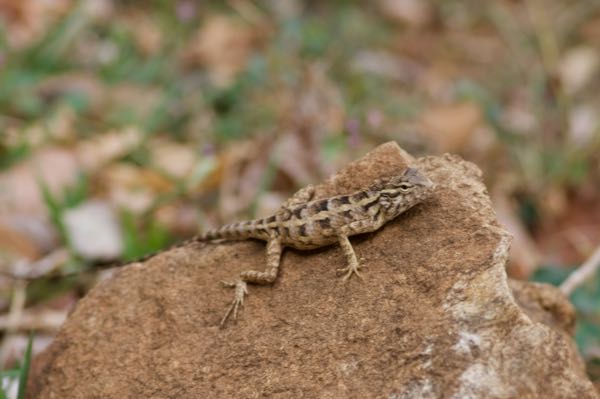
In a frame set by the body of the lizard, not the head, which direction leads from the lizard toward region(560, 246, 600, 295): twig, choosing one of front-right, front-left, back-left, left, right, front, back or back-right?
front-left

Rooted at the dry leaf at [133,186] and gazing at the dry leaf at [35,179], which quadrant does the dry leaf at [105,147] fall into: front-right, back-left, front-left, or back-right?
front-right

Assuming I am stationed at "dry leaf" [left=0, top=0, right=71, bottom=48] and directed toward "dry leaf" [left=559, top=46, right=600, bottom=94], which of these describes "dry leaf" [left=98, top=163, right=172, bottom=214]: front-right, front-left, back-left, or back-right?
front-right

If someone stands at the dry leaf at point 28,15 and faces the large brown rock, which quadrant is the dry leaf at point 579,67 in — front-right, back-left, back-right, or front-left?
front-left

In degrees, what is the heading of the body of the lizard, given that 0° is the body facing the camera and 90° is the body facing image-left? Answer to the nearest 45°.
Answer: approximately 270°

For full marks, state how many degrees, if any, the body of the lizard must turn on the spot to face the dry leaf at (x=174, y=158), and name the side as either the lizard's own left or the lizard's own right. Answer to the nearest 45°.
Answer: approximately 135° to the lizard's own left

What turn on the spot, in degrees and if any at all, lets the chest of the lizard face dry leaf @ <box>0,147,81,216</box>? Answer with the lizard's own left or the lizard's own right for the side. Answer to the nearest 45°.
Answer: approximately 135° to the lizard's own left

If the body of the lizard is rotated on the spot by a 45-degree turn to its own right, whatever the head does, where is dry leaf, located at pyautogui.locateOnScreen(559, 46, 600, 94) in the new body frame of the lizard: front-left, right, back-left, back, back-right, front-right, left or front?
left

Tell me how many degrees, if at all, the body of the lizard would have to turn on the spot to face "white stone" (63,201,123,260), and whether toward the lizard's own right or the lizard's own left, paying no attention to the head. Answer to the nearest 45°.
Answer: approximately 135° to the lizard's own left
